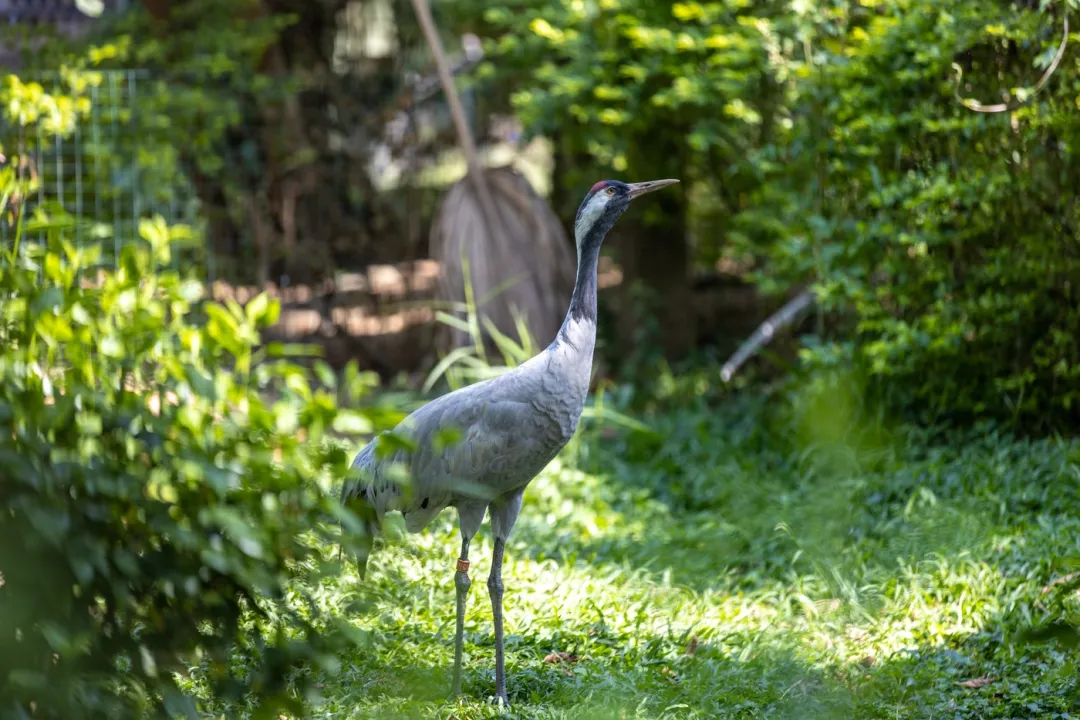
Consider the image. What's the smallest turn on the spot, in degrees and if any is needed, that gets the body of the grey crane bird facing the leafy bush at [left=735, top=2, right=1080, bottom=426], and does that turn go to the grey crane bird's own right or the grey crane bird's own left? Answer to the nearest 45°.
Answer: approximately 45° to the grey crane bird's own left

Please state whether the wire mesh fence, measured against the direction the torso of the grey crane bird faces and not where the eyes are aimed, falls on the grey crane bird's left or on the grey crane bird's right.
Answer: on the grey crane bird's left

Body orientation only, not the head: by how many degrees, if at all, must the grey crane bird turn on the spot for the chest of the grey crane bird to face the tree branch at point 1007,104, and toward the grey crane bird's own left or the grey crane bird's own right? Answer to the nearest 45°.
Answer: approximately 45° to the grey crane bird's own left

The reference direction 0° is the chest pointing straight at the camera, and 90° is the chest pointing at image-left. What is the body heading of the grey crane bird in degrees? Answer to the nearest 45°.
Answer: approximately 270°

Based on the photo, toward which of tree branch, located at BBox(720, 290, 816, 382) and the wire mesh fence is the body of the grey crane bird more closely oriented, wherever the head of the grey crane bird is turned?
the tree branch
